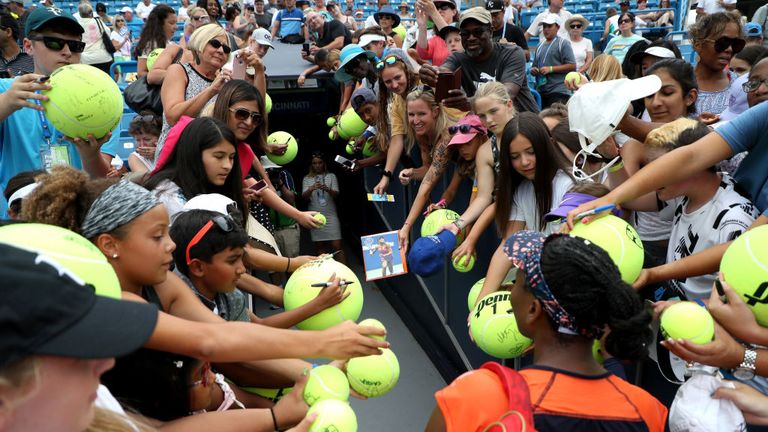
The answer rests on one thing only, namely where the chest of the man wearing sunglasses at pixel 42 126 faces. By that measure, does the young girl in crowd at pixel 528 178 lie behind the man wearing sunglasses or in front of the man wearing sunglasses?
in front

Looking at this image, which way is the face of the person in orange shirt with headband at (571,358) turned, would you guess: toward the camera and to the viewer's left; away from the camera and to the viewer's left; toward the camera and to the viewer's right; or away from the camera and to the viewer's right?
away from the camera and to the viewer's left

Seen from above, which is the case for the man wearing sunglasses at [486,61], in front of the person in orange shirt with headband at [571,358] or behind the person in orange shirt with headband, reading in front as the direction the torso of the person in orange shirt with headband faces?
in front

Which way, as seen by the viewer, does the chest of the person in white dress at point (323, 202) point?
toward the camera

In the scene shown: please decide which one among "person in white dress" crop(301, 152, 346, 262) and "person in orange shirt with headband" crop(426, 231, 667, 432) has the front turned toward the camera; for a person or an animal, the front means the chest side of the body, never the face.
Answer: "person in white dress" crop(301, 152, 346, 262)

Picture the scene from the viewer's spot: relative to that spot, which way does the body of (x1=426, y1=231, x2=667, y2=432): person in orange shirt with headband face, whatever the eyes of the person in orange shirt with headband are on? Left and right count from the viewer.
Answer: facing away from the viewer and to the left of the viewer

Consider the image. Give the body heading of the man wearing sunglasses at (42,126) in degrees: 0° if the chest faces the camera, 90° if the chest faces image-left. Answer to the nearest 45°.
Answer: approximately 315°

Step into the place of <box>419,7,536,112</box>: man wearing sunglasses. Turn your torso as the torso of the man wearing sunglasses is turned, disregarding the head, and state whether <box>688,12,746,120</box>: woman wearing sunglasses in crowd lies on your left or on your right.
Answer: on your left

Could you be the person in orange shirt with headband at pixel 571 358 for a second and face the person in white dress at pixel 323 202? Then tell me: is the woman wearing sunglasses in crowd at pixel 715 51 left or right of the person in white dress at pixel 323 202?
right

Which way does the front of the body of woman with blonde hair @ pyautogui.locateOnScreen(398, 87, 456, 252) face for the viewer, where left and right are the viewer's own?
facing the viewer and to the left of the viewer

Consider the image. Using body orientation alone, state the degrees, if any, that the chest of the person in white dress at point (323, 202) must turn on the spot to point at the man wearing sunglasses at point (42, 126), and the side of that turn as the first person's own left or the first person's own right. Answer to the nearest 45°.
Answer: approximately 45° to the first person's own right

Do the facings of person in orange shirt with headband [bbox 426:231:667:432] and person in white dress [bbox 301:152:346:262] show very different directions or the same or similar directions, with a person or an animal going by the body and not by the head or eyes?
very different directions

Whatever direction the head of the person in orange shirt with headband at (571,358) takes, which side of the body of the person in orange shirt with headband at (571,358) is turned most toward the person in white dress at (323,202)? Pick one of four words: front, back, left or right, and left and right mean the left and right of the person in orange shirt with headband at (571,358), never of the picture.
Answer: front

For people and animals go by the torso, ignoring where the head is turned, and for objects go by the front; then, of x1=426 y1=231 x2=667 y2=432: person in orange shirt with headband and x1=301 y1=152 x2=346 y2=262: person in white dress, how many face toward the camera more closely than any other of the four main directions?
1

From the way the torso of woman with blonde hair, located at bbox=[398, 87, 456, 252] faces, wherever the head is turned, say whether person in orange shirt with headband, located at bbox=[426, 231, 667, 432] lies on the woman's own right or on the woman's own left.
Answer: on the woman's own left
